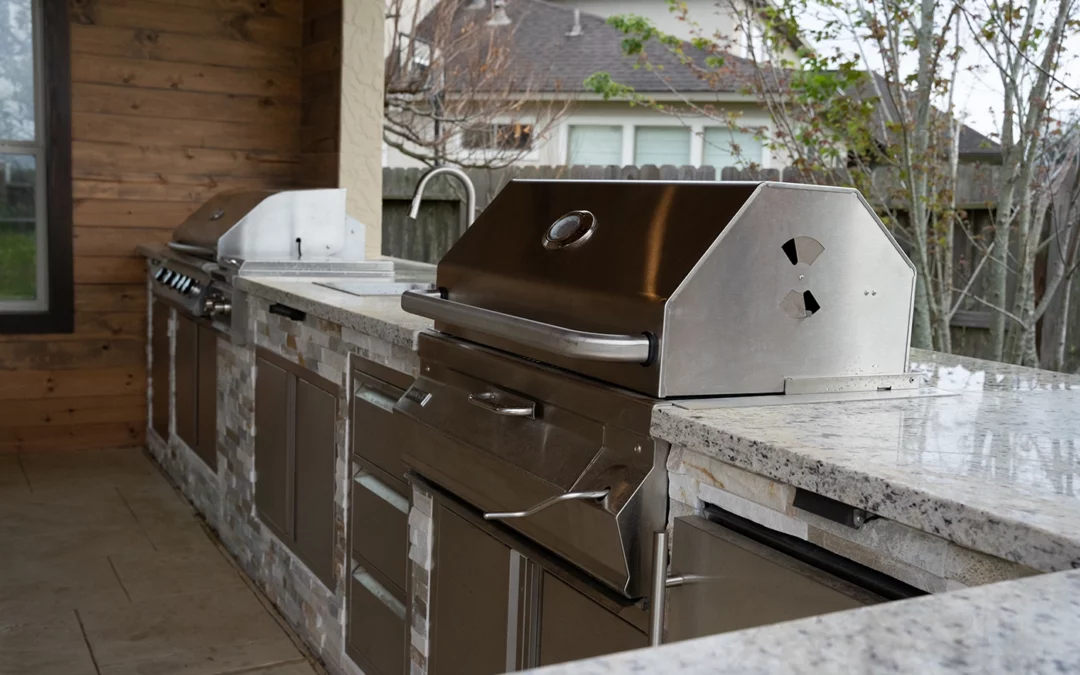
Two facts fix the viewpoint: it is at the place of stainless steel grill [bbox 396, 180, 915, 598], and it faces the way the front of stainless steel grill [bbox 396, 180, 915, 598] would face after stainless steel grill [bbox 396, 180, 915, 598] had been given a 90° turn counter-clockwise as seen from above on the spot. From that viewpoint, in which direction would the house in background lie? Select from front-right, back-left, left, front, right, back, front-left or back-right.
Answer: back-left

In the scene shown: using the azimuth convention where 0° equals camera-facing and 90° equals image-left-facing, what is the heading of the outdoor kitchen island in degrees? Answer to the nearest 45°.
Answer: approximately 45°

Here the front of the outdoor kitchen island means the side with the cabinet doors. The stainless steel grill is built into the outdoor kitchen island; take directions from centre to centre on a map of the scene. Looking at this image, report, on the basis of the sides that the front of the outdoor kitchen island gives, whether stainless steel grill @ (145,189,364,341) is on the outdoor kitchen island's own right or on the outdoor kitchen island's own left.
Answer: on the outdoor kitchen island's own right

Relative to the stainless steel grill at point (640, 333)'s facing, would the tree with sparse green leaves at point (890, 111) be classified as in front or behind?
behind

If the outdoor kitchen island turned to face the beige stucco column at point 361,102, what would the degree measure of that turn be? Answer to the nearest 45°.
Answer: approximately 90° to its right

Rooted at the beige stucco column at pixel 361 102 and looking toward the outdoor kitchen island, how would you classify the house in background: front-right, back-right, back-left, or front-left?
back-left

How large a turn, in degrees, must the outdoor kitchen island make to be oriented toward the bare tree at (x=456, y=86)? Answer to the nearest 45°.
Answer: approximately 135° to its right

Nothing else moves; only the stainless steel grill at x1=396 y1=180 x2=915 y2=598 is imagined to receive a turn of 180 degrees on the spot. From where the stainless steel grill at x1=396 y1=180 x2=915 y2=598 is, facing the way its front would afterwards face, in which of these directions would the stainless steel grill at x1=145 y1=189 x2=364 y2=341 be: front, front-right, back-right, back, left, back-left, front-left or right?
left

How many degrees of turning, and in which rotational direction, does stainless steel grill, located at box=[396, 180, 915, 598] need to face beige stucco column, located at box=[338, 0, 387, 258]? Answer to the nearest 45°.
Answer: approximately 90° to its right

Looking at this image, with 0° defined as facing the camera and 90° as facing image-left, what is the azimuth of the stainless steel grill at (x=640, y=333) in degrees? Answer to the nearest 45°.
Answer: approximately 45°

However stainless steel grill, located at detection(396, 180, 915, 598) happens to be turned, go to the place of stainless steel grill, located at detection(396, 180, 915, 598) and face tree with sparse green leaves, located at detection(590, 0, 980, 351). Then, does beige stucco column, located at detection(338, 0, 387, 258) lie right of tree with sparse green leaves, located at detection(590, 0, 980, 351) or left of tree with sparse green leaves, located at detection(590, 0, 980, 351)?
left
